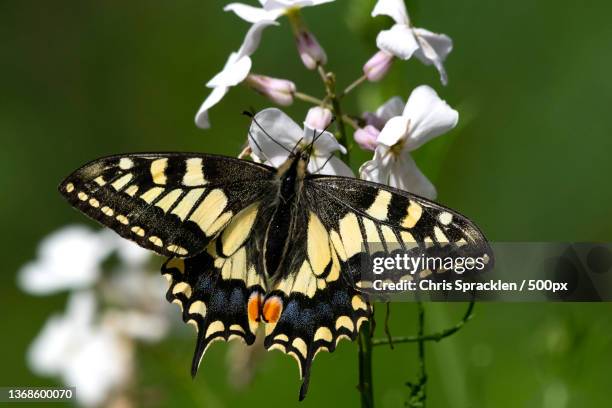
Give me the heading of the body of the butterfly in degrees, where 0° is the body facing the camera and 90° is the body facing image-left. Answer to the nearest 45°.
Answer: approximately 180°

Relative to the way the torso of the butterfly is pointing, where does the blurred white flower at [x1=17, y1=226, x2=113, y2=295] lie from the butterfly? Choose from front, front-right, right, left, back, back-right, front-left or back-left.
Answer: front-left
